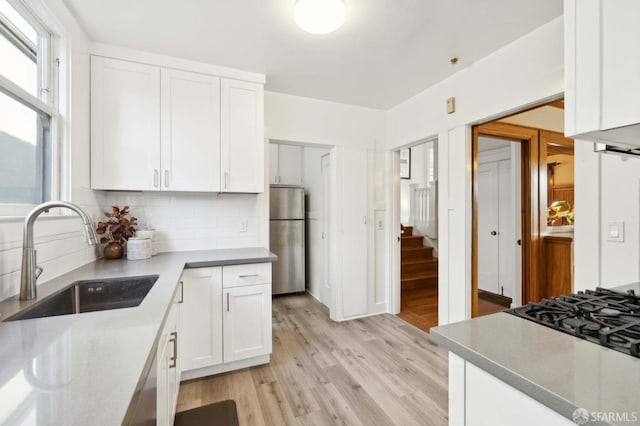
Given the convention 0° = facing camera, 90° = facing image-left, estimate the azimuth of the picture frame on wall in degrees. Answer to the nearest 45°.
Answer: approximately 45°

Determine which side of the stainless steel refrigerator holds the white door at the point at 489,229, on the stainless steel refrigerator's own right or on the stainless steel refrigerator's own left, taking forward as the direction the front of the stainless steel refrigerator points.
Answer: on the stainless steel refrigerator's own left

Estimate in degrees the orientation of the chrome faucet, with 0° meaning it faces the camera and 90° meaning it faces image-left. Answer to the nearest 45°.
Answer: approximately 270°

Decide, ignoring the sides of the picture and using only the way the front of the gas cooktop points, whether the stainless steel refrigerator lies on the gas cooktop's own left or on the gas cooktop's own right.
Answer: on the gas cooktop's own right

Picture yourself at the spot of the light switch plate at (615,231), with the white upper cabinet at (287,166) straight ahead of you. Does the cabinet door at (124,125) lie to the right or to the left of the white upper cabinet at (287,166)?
left

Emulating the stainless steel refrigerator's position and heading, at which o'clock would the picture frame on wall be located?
The picture frame on wall is roughly at 8 o'clock from the stainless steel refrigerator.

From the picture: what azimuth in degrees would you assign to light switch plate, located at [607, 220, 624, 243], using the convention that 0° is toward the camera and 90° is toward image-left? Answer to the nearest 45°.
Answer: approximately 45°

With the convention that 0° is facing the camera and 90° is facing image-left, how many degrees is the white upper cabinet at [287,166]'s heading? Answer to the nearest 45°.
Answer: approximately 0°

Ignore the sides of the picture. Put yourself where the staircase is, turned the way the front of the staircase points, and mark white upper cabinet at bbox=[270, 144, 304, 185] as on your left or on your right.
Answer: on your right
